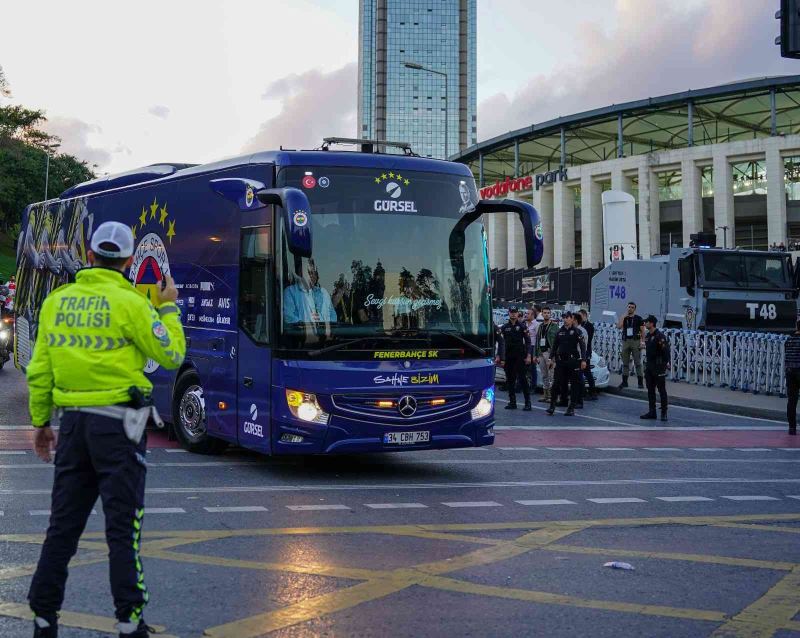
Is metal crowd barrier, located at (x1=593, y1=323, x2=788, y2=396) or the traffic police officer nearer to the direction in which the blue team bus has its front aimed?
the traffic police officer

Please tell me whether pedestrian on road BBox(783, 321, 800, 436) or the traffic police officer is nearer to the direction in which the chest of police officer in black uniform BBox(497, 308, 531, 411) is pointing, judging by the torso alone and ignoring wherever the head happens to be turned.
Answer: the traffic police officer

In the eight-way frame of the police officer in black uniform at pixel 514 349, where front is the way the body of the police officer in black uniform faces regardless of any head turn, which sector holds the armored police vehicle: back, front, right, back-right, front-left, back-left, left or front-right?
back-left

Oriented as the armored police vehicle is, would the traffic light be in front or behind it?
in front

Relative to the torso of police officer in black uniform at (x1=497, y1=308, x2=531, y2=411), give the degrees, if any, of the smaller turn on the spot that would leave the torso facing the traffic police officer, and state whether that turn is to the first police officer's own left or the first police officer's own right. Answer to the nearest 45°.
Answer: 0° — they already face them

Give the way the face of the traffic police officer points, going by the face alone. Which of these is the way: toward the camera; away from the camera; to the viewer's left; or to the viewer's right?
away from the camera

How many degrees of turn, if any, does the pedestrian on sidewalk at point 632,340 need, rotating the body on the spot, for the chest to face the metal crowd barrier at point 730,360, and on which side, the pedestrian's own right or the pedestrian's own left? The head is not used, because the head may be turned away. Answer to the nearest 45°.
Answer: approximately 90° to the pedestrian's own left

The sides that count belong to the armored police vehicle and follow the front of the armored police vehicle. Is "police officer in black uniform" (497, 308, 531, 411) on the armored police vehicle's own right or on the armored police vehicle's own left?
on the armored police vehicle's own right

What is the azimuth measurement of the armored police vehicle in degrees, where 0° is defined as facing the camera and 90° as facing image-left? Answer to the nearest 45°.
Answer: approximately 315°
